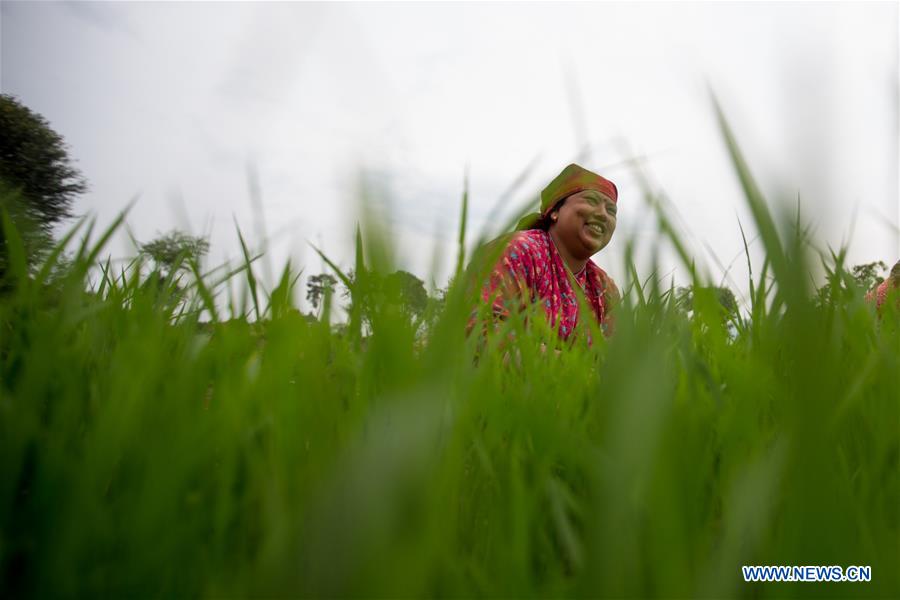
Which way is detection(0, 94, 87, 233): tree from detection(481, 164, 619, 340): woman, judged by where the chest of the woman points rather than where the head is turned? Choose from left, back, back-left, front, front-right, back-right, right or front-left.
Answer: back-right

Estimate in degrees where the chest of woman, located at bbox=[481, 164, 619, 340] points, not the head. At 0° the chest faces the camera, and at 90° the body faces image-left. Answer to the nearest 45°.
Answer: approximately 315°
